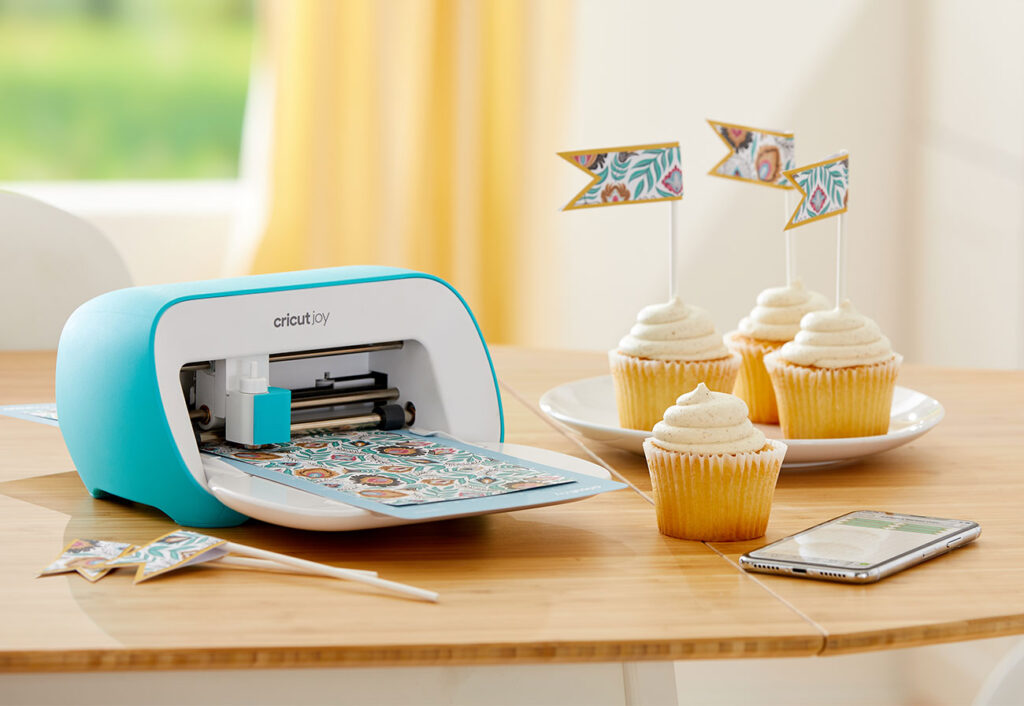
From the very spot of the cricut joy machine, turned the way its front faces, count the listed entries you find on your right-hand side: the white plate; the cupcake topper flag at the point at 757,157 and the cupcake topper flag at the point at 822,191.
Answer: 0

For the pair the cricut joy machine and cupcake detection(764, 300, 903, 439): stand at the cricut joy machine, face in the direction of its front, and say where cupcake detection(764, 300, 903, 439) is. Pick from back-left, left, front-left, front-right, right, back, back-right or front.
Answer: front-left

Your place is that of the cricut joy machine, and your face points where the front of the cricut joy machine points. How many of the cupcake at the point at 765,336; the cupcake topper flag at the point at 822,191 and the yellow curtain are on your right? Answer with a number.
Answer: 0

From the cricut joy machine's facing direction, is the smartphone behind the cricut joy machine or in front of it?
in front

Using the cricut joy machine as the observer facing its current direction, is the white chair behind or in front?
behind

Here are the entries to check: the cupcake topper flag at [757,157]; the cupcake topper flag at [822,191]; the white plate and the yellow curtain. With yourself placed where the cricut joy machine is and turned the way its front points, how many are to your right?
0

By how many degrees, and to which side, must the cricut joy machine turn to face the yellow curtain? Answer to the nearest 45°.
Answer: approximately 135° to its left

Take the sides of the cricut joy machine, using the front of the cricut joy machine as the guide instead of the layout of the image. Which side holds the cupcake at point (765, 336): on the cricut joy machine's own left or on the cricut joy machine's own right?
on the cricut joy machine's own left

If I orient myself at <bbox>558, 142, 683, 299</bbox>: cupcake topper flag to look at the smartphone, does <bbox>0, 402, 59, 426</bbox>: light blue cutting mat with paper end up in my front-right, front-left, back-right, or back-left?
back-right

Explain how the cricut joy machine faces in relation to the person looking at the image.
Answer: facing the viewer and to the right of the viewer

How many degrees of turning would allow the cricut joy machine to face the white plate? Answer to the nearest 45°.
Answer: approximately 45° to its left

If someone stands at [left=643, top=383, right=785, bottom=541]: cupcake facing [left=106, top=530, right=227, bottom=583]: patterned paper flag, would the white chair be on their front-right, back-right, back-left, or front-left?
front-right
